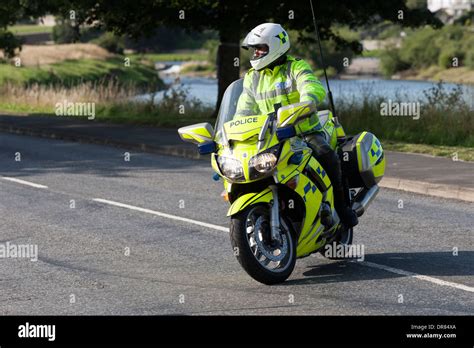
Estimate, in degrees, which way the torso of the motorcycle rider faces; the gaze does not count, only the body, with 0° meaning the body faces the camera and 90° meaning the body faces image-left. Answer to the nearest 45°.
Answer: approximately 45°

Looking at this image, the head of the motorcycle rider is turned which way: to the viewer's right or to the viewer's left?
to the viewer's left

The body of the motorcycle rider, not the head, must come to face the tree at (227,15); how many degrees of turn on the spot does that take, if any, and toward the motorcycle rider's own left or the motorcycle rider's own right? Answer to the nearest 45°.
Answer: approximately 135° to the motorcycle rider's own right
